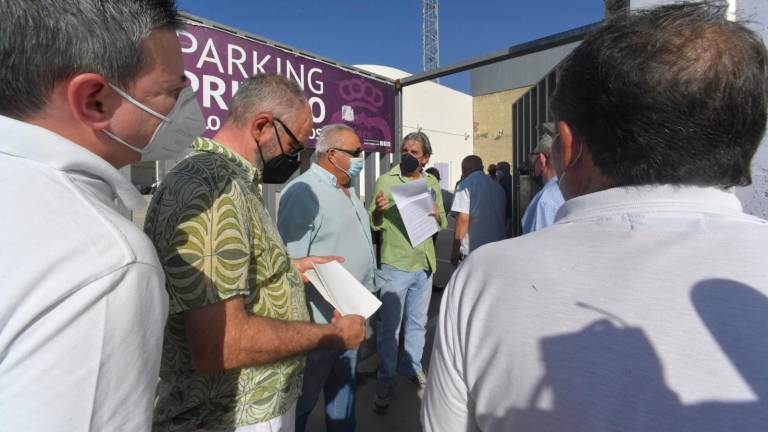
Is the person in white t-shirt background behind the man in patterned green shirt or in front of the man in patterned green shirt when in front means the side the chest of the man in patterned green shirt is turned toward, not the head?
in front

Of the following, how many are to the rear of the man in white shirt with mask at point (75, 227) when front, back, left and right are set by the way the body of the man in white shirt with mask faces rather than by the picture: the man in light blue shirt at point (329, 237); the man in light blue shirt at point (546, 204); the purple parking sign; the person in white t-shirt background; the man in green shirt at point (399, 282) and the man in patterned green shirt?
0

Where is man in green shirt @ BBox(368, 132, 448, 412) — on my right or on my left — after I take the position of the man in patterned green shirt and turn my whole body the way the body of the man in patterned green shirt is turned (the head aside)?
on my left

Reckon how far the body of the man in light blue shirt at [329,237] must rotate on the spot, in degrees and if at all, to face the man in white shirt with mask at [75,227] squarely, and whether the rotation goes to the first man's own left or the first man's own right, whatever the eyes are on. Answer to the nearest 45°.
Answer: approximately 45° to the first man's own right

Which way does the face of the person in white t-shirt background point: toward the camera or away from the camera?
away from the camera

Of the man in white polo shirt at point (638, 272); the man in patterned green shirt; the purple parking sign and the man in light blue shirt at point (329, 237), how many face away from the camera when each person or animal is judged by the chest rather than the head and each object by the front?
1

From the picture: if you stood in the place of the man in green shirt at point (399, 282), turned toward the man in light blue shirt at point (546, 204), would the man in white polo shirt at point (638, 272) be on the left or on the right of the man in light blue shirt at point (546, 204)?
right

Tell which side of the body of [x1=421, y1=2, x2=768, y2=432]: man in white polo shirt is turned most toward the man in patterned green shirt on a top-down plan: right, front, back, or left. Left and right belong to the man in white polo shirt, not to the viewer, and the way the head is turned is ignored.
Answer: left

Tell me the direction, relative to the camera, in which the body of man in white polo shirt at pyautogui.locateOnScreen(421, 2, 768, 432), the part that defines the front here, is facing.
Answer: away from the camera

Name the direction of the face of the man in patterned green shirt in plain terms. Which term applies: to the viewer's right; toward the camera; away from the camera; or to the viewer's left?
to the viewer's right

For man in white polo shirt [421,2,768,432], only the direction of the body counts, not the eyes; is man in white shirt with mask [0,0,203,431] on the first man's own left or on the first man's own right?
on the first man's own left

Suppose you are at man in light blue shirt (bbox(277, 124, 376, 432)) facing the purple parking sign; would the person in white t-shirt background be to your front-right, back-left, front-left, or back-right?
front-right

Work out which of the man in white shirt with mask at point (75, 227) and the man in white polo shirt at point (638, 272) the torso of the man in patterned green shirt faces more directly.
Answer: the man in white polo shirt

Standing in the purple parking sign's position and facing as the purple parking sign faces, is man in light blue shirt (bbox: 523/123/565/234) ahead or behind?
ahead

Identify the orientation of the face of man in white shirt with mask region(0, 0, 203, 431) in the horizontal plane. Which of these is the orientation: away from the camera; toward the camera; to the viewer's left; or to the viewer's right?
to the viewer's right

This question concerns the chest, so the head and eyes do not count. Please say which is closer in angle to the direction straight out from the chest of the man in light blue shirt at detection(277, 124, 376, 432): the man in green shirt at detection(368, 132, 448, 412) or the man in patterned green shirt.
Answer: the man in patterned green shirt
